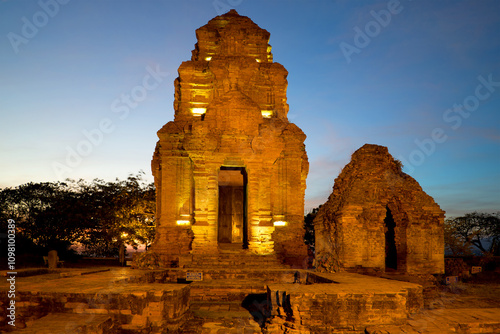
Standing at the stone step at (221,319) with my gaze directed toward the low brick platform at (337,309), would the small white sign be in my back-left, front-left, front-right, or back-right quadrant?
back-left

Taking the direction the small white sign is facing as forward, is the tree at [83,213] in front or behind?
behind

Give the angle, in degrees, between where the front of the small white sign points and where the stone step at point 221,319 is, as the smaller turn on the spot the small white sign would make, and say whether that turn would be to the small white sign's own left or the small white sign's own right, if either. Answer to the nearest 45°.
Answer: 0° — it already faces it

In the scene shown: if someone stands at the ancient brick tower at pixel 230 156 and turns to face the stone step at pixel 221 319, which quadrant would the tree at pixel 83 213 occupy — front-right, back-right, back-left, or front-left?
back-right

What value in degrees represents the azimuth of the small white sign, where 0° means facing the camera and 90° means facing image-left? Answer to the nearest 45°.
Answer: approximately 0°
